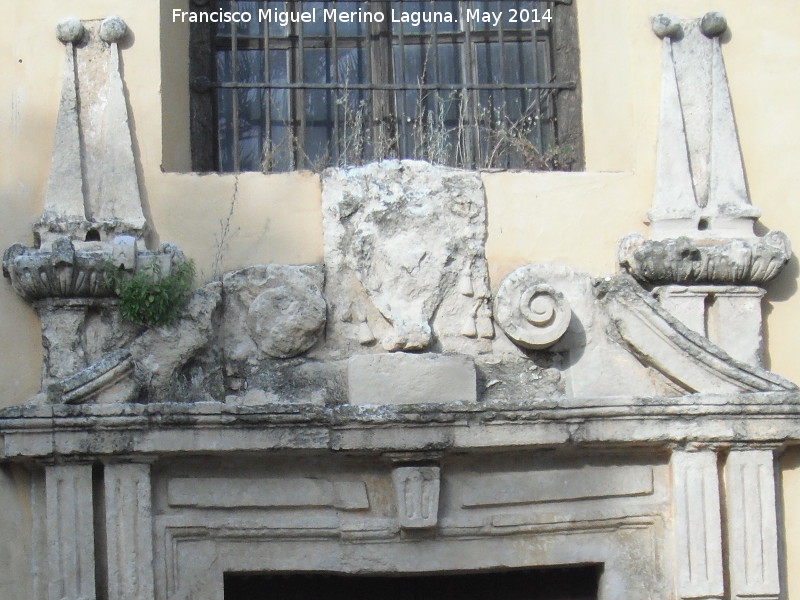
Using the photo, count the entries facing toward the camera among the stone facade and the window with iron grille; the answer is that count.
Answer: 2

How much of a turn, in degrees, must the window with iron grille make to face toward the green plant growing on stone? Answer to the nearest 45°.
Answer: approximately 45° to its right

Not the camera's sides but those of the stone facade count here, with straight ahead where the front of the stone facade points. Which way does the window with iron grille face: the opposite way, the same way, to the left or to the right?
the same way

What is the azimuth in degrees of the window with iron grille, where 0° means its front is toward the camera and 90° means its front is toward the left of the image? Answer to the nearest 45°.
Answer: approximately 0°

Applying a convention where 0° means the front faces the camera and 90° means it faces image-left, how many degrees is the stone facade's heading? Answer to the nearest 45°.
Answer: approximately 0°
